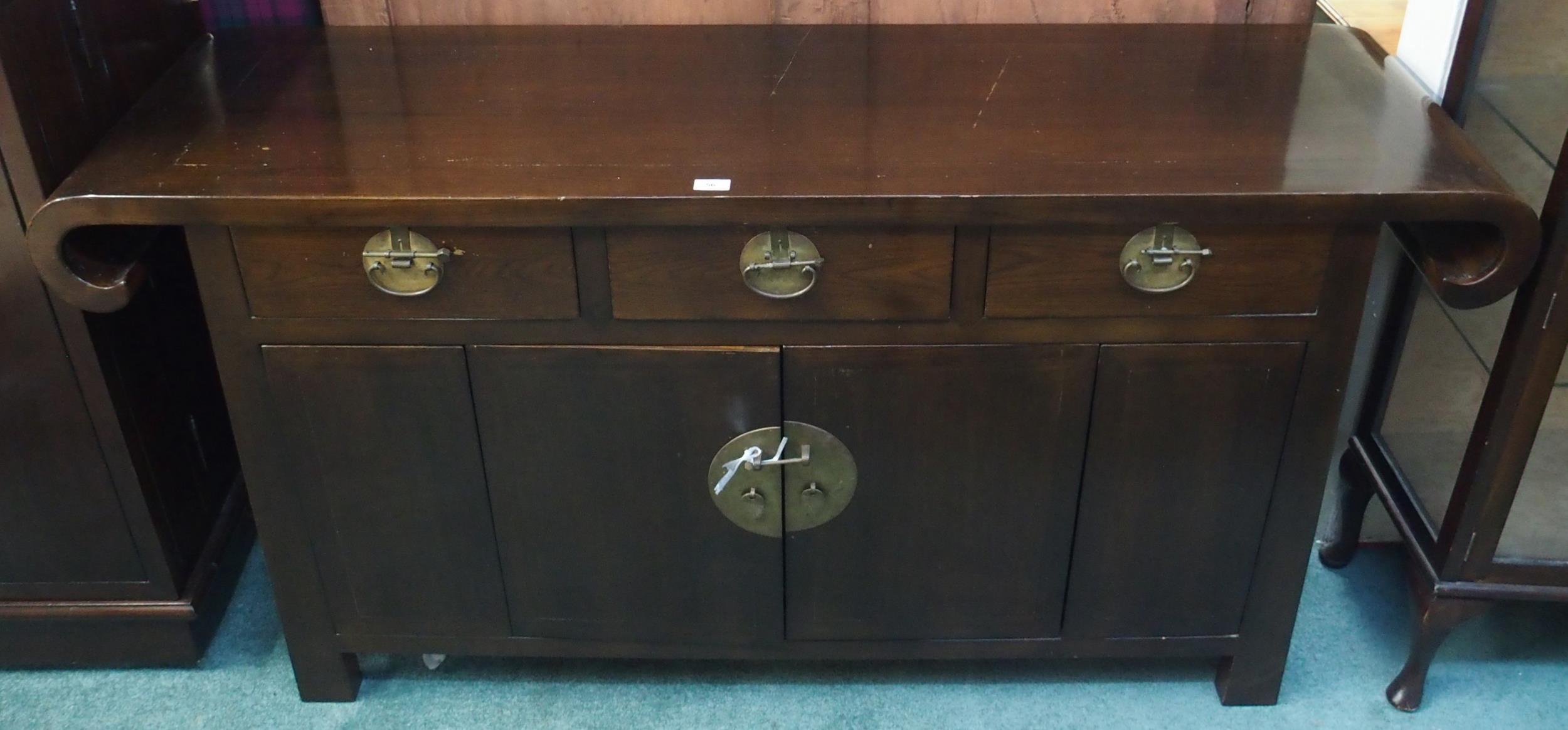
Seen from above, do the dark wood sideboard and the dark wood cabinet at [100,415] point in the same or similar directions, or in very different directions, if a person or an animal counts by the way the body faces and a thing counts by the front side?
same or similar directions

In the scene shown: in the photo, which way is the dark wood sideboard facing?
toward the camera

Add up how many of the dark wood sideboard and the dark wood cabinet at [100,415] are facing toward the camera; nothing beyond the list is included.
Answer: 2

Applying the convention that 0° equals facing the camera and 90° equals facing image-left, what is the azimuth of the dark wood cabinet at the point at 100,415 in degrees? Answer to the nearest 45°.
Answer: approximately 0°

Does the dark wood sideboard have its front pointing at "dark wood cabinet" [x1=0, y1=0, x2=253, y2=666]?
no

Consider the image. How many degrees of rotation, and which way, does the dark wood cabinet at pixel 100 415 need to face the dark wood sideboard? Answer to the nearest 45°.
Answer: approximately 45° to its left
